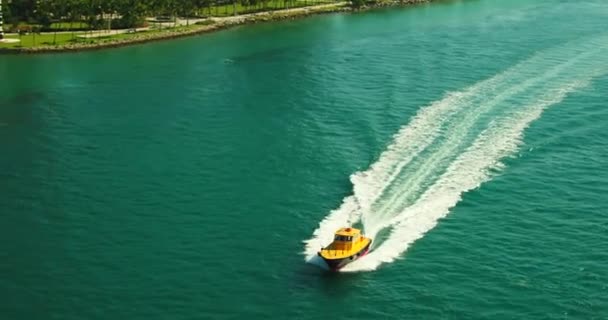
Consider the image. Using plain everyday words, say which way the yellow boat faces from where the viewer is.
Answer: facing the viewer and to the left of the viewer
